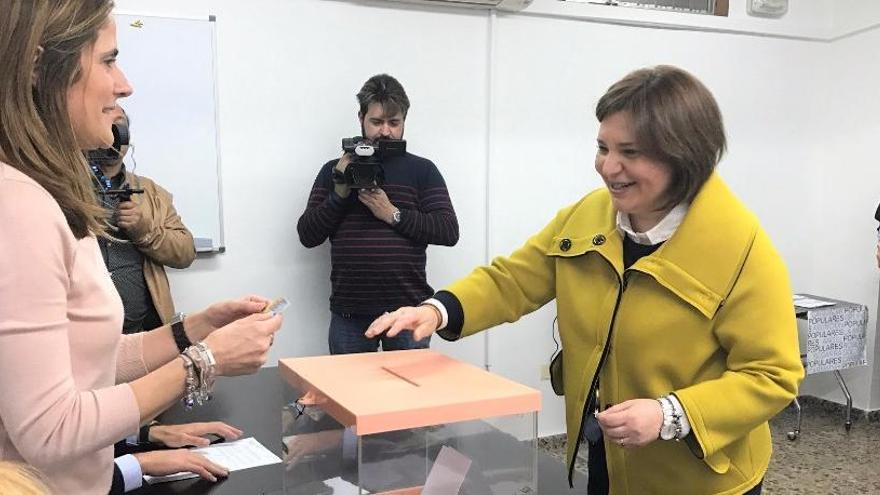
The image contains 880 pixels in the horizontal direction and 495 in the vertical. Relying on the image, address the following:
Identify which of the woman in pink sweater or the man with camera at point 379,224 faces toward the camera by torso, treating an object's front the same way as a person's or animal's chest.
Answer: the man with camera

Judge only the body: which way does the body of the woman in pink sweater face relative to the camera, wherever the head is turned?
to the viewer's right

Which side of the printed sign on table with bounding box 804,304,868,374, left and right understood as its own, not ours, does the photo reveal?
front

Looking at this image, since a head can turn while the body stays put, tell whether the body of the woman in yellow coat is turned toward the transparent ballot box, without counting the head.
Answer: yes

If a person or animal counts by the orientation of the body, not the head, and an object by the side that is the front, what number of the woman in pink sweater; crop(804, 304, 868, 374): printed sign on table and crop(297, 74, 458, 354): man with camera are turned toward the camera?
2

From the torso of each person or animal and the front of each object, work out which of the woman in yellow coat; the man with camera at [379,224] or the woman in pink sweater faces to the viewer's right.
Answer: the woman in pink sweater

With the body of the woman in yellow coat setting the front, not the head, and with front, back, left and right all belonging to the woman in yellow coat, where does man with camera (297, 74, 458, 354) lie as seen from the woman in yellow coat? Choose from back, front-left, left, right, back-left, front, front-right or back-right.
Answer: right

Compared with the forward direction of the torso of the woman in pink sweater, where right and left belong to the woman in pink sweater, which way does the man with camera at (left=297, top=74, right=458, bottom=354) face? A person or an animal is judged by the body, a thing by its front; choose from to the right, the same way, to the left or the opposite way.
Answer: to the right

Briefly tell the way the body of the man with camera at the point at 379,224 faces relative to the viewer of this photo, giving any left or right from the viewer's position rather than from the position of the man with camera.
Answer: facing the viewer

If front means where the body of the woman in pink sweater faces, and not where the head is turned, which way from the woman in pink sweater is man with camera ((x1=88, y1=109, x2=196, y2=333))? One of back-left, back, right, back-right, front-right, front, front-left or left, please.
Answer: left

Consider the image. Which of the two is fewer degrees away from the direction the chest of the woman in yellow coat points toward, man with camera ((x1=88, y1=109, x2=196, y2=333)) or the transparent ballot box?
the transparent ballot box

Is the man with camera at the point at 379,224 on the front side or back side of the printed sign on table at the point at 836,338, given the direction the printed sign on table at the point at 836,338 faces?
on the front side

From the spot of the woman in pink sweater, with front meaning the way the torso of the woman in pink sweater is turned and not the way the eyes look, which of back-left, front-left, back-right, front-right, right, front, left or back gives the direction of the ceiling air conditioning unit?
front-left

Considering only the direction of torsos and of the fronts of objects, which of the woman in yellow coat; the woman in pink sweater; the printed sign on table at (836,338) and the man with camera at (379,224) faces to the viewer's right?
the woman in pink sweater

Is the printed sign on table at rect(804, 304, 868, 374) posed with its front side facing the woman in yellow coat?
yes

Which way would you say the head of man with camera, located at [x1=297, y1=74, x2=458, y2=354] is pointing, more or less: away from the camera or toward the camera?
toward the camera

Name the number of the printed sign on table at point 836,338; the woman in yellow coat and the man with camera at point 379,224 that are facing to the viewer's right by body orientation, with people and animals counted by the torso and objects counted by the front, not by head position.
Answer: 0

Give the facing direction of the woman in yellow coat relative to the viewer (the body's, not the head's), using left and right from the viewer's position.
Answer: facing the viewer and to the left of the viewer
